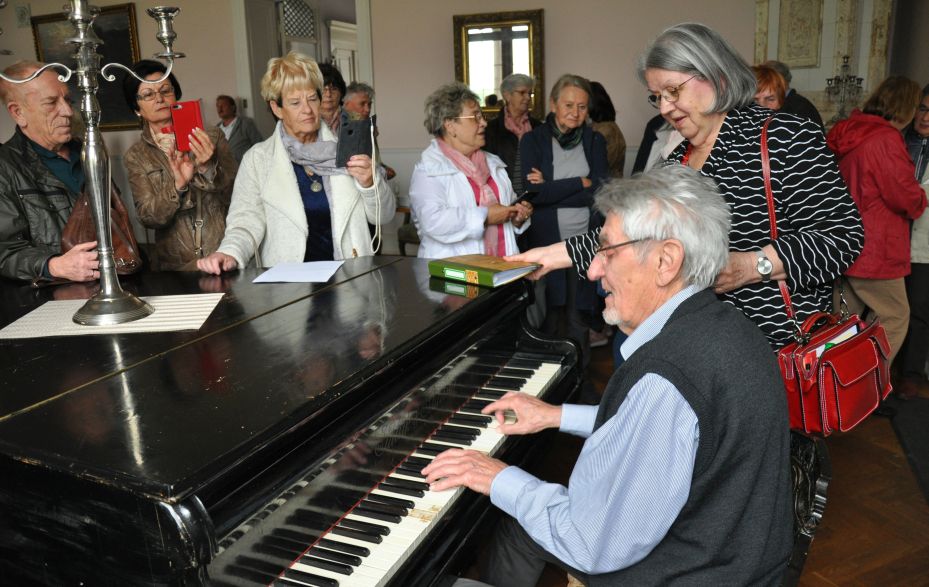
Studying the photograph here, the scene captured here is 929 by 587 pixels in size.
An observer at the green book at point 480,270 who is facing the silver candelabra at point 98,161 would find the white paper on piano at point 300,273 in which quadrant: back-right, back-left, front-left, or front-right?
front-right

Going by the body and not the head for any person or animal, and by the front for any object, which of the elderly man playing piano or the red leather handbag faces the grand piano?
the elderly man playing piano

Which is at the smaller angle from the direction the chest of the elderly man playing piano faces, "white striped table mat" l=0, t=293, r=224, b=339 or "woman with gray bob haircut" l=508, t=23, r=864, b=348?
the white striped table mat

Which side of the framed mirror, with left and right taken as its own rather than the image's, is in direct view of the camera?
front

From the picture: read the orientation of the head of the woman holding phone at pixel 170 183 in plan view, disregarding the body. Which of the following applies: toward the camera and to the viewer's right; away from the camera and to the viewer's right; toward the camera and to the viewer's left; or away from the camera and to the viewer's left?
toward the camera and to the viewer's right

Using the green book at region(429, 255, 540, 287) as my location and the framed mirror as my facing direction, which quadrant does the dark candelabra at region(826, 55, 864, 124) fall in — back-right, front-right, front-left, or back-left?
front-right

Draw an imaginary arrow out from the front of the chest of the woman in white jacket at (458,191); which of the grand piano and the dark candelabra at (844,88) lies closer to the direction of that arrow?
the grand piano

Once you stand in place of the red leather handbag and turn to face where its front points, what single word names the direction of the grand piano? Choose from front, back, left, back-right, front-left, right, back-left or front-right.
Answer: right

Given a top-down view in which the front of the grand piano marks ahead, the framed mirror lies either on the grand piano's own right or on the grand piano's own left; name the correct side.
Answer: on the grand piano's own left

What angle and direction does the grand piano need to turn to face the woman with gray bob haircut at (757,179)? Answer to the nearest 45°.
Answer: approximately 45° to its left

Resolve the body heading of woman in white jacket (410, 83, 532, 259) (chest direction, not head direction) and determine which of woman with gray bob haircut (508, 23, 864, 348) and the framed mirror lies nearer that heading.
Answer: the woman with gray bob haircut

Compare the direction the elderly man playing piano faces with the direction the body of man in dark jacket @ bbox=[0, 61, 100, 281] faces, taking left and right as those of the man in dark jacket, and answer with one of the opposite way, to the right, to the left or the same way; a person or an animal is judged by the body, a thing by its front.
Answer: the opposite way

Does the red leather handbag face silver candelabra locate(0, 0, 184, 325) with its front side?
no

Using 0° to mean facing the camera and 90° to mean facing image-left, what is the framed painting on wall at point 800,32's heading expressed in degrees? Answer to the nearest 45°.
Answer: approximately 0°

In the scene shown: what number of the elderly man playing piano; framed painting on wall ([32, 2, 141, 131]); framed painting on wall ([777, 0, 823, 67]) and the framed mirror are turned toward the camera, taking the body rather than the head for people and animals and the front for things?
3

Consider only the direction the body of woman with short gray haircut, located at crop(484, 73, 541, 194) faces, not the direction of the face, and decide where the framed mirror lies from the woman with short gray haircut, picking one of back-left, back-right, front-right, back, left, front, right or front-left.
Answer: back-left

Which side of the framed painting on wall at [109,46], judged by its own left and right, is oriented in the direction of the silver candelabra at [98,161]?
front

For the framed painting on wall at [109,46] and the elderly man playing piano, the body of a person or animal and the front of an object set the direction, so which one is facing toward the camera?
the framed painting on wall
